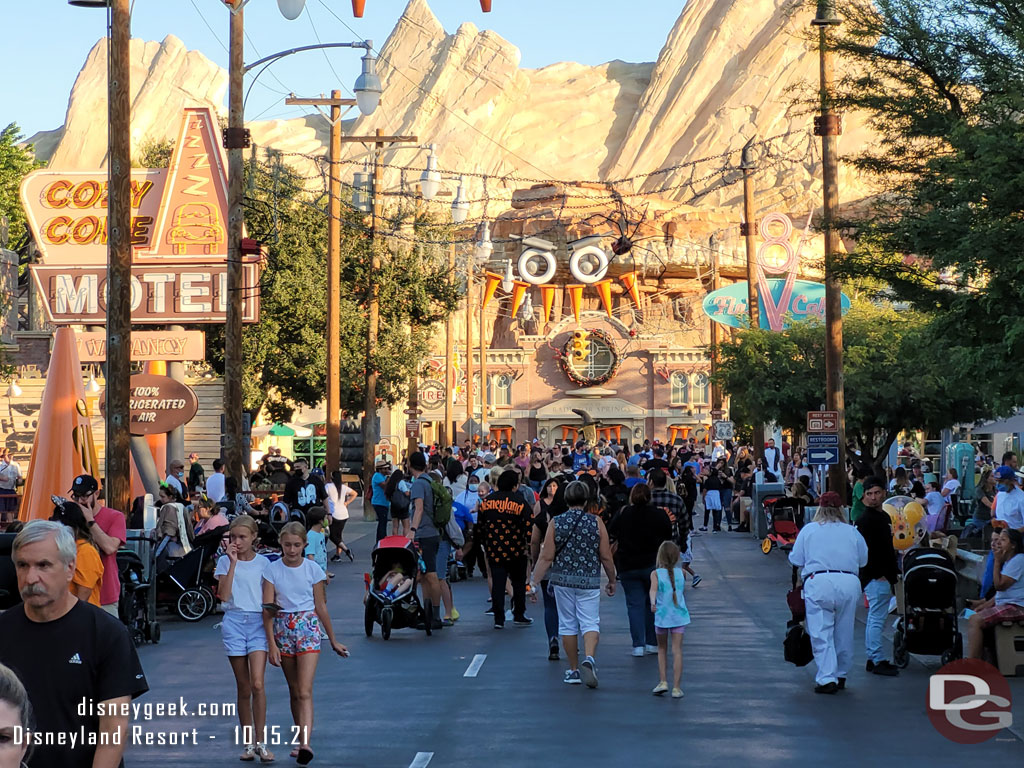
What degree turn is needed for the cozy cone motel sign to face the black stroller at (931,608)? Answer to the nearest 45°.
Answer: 0° — it already faces it

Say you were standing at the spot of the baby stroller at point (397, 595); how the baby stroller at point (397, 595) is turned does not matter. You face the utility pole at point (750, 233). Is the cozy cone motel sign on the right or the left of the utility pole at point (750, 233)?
left

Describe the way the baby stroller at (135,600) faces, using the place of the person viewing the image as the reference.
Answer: facing the viewer and to the right of the viewer

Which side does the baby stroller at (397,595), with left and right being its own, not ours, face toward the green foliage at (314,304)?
back

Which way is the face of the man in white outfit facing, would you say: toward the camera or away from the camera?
away from the camera

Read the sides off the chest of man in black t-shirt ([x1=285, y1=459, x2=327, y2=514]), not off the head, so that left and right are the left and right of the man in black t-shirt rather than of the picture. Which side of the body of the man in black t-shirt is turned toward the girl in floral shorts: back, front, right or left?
front

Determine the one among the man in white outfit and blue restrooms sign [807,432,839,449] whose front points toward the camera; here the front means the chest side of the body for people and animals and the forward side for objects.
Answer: the blue restrooms sign

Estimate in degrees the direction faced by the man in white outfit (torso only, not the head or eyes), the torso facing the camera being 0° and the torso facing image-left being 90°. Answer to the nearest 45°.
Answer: approximately 180°

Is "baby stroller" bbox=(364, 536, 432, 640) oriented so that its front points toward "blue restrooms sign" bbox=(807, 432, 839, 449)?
no

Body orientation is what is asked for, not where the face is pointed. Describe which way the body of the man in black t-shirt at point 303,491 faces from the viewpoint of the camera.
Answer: toward the camera

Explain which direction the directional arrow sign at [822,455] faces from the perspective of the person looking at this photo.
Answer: facing the viewer

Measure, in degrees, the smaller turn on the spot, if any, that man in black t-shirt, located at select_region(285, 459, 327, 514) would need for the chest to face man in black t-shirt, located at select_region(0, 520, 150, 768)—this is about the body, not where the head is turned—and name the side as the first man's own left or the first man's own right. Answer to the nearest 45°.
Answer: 0° — they already face them

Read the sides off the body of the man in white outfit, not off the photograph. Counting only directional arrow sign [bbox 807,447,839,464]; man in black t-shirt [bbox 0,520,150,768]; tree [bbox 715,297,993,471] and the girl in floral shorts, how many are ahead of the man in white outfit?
2

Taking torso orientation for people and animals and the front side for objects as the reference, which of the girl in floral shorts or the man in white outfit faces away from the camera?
the man in white outfit

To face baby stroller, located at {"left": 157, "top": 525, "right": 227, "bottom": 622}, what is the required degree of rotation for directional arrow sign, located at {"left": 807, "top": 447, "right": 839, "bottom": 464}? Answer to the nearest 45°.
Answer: approximately 45° to its right

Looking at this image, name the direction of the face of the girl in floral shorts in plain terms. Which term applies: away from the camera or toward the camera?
toward the camera

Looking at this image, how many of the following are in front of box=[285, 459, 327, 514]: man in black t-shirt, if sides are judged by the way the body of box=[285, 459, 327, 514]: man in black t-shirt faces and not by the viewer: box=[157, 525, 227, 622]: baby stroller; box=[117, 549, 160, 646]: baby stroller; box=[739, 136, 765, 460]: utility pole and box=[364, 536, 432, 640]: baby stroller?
3

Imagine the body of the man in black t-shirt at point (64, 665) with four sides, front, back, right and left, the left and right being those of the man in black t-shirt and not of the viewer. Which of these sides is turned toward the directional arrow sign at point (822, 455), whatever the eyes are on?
back
